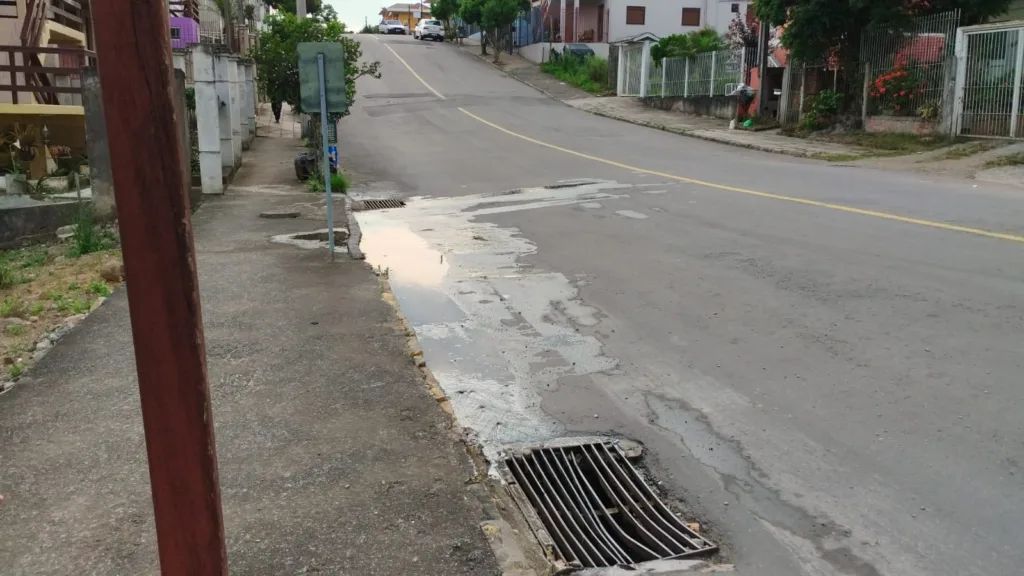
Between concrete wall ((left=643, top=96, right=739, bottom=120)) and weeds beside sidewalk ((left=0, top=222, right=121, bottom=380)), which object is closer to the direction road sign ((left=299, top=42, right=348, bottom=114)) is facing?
the concrete wall

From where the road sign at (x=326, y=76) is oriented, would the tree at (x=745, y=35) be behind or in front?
in front

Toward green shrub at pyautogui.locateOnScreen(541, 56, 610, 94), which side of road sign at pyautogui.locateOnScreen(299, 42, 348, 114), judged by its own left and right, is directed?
front

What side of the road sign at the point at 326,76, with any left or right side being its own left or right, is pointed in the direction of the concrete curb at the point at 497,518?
back

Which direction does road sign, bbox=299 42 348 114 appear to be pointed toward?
away from the camera

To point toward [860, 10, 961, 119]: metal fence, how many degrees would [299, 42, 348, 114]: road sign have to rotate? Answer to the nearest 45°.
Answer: approximately 45° to its right

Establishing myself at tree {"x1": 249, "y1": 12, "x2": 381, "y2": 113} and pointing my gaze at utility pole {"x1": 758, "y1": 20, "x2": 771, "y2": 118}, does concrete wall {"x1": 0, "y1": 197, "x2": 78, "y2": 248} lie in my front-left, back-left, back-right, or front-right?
back-right

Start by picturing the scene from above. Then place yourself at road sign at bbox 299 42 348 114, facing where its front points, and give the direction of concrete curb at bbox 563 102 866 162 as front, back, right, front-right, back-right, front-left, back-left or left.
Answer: front-right

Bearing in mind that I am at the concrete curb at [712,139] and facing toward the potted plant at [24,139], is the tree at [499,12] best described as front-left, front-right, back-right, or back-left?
back-right

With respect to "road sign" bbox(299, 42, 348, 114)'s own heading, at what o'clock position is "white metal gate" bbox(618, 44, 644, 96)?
The white metal gate is roughly at 1 o'clock from the road sign.

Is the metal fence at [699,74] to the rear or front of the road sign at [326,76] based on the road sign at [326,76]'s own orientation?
to the front

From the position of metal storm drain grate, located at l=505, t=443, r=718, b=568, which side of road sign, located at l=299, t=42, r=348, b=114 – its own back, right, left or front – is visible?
back

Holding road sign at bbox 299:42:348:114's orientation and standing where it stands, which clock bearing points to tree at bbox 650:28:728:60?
The tree is roughly at 1 o'clock from the road sign.
